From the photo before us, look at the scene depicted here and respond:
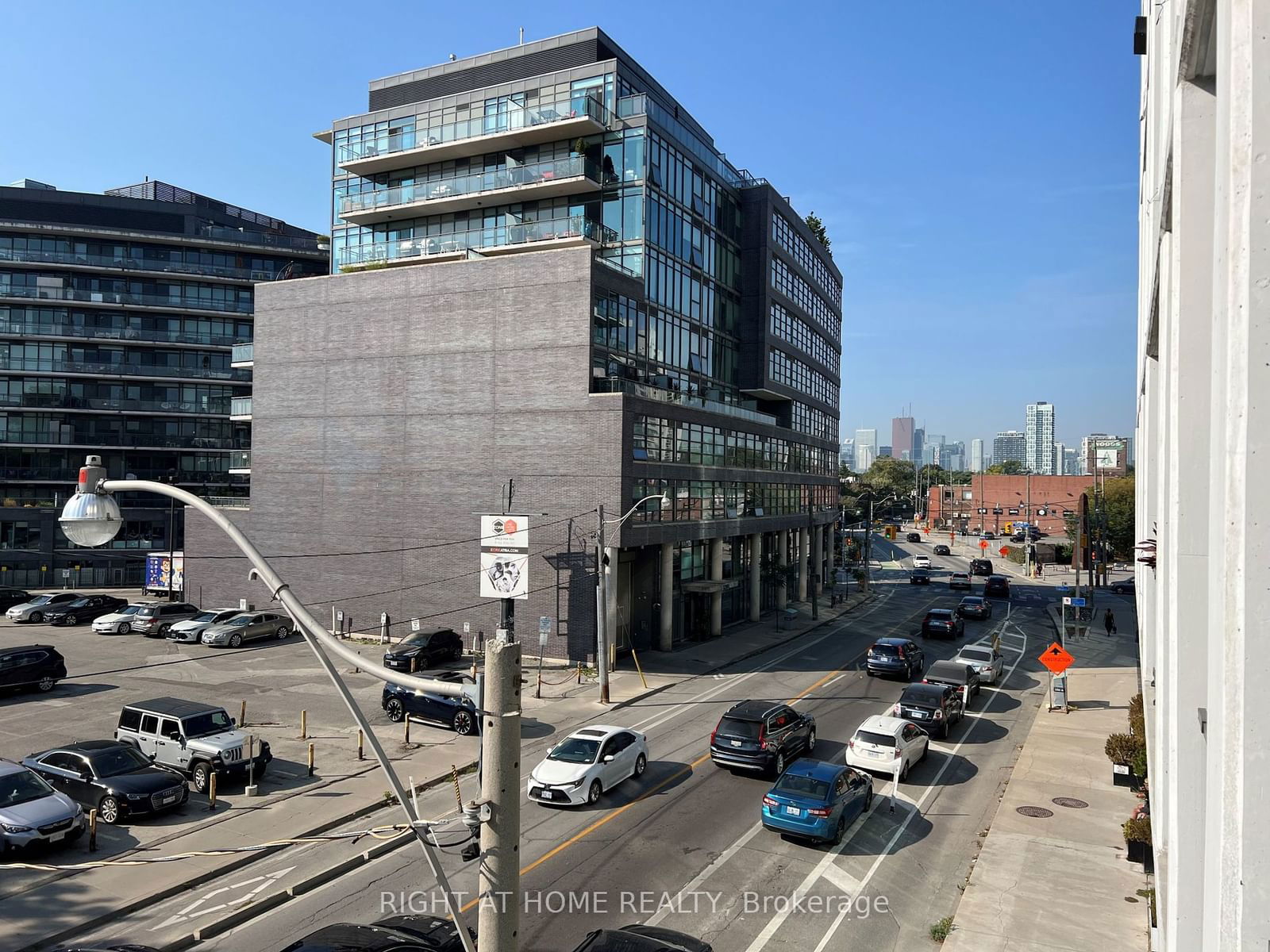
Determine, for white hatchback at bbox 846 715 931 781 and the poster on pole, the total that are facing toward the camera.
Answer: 1

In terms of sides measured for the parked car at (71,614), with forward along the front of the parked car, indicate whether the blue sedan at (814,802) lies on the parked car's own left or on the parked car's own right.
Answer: on the parked car's own left

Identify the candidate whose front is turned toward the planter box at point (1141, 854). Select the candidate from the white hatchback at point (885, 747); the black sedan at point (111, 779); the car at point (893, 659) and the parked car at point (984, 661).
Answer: the black sedan

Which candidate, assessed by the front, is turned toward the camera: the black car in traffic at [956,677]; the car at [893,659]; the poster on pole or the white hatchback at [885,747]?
the poster on pole

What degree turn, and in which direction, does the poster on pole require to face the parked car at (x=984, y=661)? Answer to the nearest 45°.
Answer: approximately 90° to its left

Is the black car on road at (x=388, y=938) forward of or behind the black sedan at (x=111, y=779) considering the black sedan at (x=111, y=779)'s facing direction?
forward

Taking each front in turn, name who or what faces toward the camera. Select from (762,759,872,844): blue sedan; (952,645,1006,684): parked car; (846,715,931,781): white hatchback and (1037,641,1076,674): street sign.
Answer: the street sign

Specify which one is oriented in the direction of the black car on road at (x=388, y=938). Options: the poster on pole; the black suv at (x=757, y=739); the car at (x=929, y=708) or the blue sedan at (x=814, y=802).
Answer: the poster on pole

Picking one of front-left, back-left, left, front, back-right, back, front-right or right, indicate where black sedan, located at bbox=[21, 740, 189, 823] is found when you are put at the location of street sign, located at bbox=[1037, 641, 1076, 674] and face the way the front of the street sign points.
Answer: front-right

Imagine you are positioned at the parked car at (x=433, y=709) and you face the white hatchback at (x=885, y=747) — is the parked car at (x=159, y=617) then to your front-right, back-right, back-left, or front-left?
back-left

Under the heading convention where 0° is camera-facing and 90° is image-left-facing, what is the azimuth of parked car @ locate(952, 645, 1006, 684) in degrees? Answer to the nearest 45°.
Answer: approximately 225°

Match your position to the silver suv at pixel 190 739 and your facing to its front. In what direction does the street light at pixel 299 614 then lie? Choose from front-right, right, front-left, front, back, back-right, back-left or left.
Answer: front-right

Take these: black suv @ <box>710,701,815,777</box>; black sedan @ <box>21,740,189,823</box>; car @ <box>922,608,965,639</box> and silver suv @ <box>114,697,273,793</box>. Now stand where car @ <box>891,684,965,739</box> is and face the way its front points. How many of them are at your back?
3

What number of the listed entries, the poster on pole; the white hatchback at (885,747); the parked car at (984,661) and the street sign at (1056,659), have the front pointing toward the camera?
2

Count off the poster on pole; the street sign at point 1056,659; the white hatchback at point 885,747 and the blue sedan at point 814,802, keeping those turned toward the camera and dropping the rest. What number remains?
2
